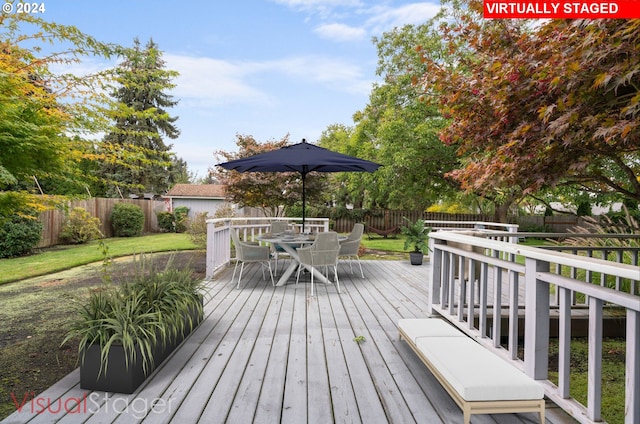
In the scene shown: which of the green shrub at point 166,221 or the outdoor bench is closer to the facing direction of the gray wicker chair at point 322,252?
the green shrub

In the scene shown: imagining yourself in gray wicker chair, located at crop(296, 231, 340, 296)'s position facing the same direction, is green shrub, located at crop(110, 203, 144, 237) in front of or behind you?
in front

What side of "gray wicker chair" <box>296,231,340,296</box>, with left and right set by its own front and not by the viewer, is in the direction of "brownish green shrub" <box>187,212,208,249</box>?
front

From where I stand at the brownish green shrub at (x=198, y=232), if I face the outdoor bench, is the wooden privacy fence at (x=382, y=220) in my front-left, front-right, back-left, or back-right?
back-left

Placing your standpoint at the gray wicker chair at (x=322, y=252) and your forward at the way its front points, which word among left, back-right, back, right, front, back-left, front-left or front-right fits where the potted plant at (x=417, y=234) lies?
right

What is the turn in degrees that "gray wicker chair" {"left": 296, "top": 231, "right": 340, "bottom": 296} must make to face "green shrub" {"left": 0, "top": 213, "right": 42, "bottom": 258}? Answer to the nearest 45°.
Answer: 0° — it already faces it

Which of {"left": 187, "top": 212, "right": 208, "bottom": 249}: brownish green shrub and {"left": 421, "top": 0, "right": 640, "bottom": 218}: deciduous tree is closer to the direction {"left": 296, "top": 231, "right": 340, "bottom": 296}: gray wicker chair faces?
the brownish green shrub

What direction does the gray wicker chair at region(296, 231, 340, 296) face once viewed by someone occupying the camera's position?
facing away from the viewer and to the left of the viewer

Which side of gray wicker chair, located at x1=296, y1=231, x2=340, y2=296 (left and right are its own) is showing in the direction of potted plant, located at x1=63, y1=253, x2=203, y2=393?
left
